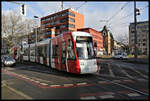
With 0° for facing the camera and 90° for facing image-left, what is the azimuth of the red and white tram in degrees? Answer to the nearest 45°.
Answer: approximately 315°

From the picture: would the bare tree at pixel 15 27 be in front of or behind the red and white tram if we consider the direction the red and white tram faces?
behind
